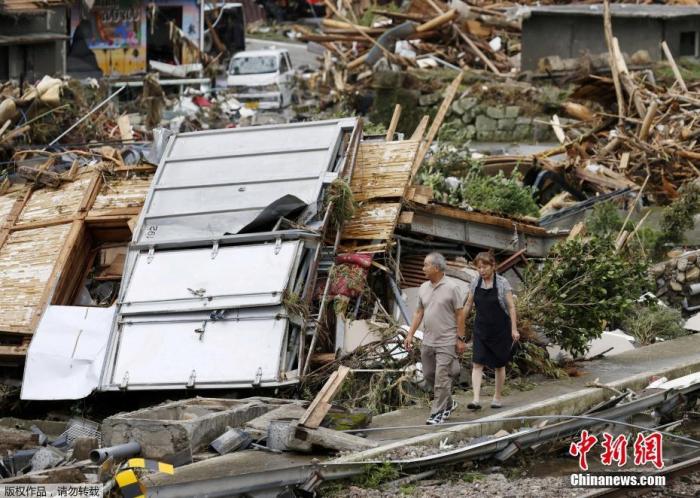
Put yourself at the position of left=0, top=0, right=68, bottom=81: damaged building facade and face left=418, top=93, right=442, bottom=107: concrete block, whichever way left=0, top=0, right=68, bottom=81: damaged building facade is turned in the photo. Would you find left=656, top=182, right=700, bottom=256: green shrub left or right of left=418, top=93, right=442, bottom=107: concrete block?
right

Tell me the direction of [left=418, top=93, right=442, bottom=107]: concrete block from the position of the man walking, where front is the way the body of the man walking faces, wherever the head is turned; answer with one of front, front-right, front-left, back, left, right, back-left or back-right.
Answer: back-right

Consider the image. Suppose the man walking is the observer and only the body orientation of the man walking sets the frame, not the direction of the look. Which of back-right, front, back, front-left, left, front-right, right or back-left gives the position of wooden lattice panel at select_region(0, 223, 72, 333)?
right

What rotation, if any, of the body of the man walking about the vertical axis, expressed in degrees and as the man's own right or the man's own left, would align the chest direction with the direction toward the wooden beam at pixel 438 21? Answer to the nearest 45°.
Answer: approximately 135° to the man's own right

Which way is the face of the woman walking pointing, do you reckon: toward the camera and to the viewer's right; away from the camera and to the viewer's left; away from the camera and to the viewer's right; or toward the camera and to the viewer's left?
toward the camera and to the viewer's left

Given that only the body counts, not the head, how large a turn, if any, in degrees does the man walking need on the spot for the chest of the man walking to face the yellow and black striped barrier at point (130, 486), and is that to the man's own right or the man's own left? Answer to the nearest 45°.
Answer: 0° — they already face it

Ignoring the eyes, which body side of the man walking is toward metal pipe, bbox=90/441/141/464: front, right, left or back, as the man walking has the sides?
front

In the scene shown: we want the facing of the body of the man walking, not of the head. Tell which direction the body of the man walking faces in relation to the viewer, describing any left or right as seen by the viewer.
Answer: facing the viewer and to the left of the viewer

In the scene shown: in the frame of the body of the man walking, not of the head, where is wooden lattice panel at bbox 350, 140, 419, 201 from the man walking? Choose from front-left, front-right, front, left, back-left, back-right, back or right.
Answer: back-right

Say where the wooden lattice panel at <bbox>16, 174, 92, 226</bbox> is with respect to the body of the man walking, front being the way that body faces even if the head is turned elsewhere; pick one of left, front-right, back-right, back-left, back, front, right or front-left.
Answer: right

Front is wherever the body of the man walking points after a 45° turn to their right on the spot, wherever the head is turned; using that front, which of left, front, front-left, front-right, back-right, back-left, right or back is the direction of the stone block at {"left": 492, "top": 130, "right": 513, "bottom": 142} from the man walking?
right

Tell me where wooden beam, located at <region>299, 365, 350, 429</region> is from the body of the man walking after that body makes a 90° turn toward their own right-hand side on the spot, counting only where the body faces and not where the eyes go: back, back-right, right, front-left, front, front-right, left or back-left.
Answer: left

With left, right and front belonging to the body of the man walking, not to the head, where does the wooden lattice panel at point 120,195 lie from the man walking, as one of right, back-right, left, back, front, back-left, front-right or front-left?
right

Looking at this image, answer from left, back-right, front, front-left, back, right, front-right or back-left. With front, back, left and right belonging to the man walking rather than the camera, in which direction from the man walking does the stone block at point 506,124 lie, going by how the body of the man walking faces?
back-right

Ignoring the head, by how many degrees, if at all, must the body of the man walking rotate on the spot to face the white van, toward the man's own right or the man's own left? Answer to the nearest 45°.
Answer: approximately 135° to the man's own right

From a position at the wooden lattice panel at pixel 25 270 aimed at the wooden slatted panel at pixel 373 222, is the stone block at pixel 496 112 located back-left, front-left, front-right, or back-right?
front-left

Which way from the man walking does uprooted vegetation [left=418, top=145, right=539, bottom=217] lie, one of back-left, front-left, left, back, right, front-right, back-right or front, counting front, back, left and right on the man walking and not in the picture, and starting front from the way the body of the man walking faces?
back-right

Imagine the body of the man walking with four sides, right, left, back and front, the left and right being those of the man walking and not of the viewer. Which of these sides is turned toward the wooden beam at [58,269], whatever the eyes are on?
right

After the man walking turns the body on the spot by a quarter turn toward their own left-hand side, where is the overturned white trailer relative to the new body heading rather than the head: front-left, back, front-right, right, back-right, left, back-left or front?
back
